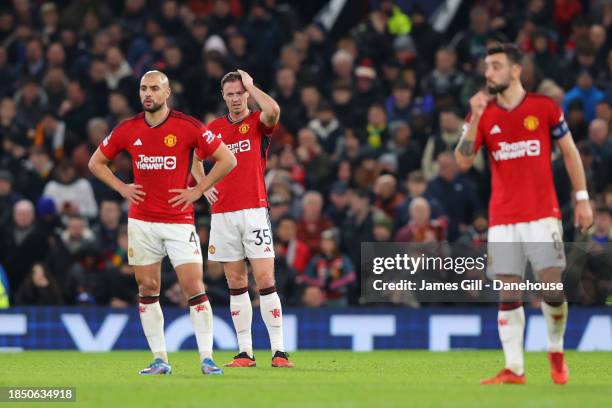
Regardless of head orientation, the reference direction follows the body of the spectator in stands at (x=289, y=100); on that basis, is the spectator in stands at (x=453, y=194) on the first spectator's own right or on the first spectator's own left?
on the first spectator's own left

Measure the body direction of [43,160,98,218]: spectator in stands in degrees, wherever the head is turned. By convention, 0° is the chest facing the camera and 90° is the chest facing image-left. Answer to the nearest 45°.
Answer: approximately 0°

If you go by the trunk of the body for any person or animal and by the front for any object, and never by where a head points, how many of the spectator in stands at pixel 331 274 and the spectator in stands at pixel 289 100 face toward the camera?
2

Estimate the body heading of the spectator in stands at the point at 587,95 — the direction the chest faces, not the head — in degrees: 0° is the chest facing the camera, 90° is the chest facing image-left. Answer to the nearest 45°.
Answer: approximately 0°

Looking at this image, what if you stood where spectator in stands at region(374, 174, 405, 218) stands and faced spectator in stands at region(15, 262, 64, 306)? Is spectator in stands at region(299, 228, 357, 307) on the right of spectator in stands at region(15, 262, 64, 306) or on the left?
left

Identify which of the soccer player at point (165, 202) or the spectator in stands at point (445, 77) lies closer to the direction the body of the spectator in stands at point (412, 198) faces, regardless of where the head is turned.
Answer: the soccer player

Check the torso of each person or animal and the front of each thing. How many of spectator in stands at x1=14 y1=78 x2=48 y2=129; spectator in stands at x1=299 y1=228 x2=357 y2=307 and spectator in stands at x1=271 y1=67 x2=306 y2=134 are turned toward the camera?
3
